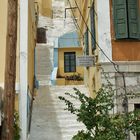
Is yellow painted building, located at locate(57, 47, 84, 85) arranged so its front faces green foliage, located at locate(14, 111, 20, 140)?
yes

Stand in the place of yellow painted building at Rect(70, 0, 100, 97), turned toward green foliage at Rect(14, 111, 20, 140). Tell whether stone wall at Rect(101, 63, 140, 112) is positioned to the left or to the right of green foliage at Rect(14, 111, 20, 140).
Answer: left

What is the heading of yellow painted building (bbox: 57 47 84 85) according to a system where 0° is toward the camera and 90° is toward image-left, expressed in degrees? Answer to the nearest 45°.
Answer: approximately 0°

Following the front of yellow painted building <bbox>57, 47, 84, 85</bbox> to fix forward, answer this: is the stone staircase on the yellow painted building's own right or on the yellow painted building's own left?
on the yellow painted building's own right
